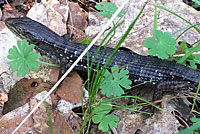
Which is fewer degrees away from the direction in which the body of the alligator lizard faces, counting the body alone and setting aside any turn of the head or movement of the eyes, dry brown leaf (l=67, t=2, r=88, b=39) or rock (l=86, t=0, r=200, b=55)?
the dry brown leaf

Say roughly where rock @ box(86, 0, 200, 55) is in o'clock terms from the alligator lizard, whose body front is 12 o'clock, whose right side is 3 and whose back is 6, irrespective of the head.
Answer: The rock is roughly at 4 o'clock from the alligator lizard.

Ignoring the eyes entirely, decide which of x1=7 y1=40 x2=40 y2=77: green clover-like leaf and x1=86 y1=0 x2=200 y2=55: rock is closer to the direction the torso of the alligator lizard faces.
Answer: the green clover-like leaf

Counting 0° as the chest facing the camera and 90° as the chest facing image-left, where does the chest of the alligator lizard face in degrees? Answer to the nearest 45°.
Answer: approximately 90°

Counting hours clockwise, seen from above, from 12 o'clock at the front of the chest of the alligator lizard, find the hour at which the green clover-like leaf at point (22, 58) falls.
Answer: The green clover-like leaf is roughly at 11 o'clock from the alligator lizard.

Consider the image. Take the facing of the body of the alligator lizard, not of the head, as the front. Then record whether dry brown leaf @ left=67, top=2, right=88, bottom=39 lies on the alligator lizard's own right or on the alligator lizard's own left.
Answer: on the alligator lizard's own right

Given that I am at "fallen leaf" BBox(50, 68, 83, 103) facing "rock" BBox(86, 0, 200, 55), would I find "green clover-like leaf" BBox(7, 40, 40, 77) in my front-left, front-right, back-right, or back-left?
back-left
